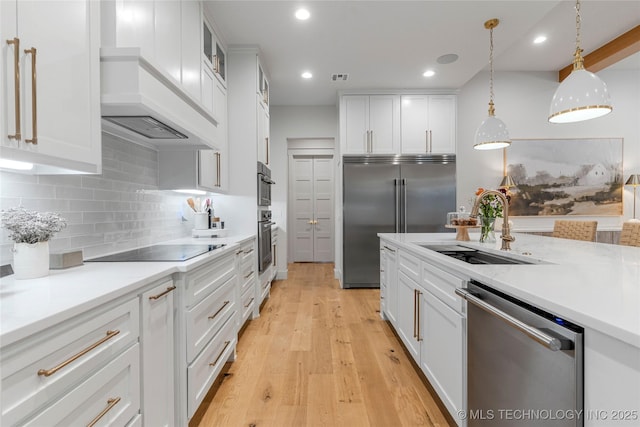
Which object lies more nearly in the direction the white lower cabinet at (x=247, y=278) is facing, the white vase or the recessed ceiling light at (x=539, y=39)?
the recessed ceiling light

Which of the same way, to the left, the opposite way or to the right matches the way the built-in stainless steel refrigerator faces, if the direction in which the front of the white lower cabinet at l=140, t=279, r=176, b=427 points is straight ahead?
to the right

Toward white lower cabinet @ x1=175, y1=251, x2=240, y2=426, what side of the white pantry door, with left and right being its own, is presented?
front

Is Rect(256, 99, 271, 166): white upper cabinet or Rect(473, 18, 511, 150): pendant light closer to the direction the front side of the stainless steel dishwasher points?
the white upper cabinet

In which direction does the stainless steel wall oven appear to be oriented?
to the viewer's right

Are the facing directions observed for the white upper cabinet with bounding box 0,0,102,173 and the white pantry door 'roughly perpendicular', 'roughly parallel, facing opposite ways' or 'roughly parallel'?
roughly perpendicular

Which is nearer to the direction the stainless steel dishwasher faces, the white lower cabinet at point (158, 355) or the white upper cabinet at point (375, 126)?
the white lower cabinet

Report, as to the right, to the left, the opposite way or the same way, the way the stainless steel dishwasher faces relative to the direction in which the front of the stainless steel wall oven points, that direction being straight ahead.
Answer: the opposite way

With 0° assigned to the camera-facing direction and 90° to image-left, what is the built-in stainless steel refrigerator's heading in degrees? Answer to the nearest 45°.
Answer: approximately 0°

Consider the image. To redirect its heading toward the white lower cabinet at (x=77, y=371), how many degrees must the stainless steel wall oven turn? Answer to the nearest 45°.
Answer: approximately 90° to its right

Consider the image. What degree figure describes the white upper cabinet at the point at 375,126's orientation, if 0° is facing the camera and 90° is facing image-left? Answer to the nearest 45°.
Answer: approximately 0°
